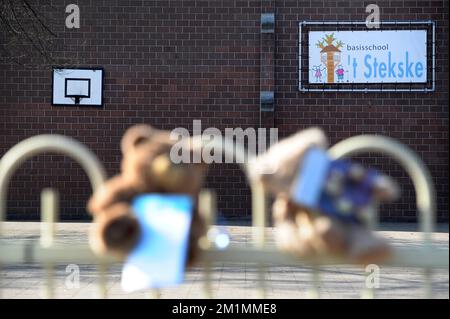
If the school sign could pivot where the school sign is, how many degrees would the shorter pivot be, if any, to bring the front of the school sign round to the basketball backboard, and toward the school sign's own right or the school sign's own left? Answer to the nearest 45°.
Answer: approximately 90° to the school sign's own right

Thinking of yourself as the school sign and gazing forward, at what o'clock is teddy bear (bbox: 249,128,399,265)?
The teddy bear is roughly at 12 o'clock from the school sign.

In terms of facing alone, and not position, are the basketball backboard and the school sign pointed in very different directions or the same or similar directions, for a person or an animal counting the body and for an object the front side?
same or similar directions

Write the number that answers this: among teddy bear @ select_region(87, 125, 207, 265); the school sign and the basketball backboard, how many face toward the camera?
3

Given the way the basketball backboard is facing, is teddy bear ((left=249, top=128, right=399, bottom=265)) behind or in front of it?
in front

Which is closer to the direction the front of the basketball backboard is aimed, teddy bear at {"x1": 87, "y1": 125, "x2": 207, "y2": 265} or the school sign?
the teddy bear

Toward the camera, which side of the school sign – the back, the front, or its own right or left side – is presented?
front

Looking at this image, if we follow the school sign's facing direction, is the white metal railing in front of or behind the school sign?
in front

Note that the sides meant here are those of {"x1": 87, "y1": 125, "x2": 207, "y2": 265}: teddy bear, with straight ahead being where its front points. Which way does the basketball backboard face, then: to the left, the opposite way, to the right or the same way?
the same way

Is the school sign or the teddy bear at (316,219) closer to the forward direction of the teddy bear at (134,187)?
the teddy bear

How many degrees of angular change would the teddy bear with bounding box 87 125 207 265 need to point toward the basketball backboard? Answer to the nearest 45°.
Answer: approximately 180°

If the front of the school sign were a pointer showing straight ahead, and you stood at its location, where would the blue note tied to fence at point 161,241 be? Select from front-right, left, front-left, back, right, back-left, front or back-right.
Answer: front

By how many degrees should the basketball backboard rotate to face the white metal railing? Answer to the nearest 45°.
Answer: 0° — it already faces it
